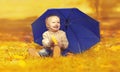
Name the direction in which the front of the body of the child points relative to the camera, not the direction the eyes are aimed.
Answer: toward the camera
